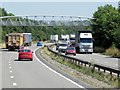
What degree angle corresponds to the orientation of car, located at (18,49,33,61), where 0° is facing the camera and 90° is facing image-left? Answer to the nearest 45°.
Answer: approximately 180°
